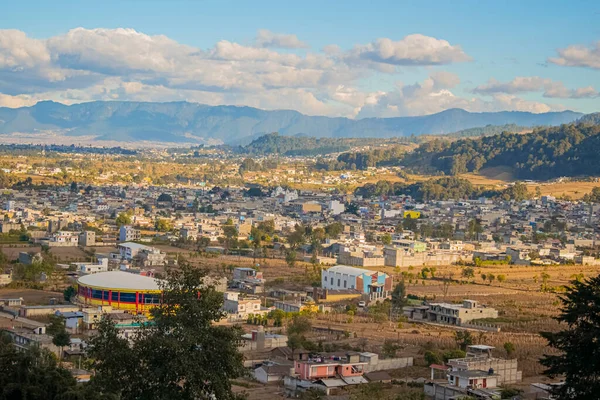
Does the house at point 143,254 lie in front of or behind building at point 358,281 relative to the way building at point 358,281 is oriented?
behind

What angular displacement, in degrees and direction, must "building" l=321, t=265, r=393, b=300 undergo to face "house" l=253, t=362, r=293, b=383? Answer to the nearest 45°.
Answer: approximately 45° to its right

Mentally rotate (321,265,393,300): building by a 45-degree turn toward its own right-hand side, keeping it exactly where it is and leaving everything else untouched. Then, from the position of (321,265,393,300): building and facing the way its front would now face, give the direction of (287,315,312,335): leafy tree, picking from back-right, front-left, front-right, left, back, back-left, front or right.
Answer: front

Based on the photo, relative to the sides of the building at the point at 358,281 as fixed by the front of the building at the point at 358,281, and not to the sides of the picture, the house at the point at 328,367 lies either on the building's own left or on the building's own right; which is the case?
on the building's own right

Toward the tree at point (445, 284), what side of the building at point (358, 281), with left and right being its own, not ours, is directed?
left

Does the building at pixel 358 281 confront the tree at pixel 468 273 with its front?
no

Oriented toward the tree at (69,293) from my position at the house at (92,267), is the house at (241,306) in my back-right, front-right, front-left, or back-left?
front-left

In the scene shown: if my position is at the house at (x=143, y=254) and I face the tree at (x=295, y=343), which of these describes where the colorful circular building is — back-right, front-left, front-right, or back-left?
front-right

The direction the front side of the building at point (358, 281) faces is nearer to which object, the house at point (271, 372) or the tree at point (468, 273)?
the house

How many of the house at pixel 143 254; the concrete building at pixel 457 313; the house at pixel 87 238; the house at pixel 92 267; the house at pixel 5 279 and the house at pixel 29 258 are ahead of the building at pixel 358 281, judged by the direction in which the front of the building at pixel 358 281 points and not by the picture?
1

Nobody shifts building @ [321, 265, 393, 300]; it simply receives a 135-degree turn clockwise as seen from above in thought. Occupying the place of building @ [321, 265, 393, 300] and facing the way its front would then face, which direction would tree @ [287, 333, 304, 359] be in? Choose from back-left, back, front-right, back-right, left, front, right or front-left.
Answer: left

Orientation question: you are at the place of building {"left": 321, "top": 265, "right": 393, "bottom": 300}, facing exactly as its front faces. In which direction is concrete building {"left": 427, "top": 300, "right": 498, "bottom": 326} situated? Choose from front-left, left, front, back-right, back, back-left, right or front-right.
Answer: front

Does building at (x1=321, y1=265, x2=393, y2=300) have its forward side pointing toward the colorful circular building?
no

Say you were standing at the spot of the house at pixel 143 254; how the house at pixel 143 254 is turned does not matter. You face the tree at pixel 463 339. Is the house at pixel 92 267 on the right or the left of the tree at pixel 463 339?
right

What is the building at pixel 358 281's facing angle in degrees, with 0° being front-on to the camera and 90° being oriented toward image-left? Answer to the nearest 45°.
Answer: approximately 315°

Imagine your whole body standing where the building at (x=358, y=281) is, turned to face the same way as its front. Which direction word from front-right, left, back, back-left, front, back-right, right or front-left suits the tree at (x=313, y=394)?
front-right

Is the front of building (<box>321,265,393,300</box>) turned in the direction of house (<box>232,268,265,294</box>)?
no

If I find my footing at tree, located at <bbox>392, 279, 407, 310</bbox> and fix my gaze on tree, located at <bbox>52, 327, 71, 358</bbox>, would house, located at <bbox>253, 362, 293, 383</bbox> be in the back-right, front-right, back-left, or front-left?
front-left
